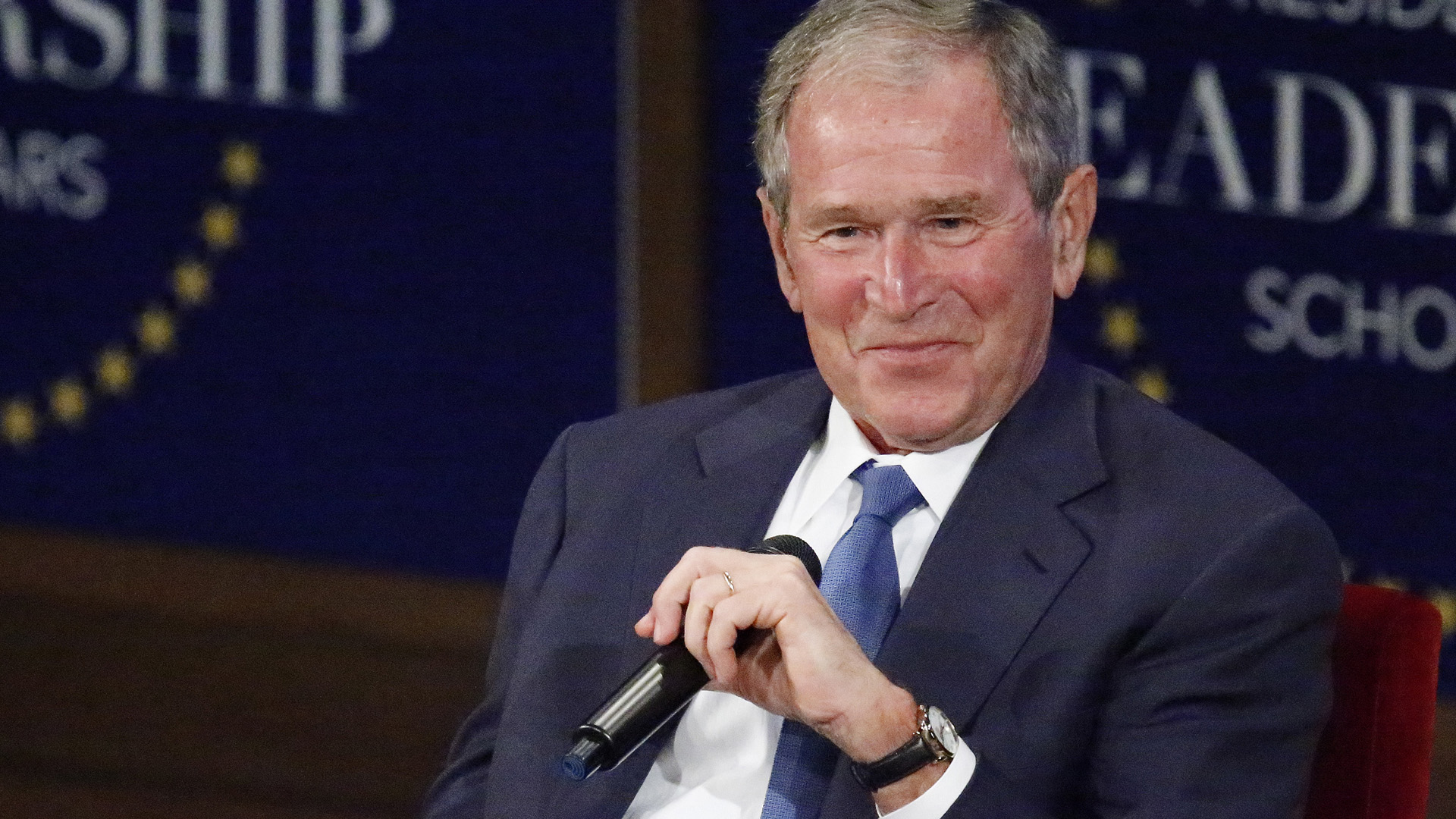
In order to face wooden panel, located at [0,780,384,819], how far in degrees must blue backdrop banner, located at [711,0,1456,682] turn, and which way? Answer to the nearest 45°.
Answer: approximately 90° to its right

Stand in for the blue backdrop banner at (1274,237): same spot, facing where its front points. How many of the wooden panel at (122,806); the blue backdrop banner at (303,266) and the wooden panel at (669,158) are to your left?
0

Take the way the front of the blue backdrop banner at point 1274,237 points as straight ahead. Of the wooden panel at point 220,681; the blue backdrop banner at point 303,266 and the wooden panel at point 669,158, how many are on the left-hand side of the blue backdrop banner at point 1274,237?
0

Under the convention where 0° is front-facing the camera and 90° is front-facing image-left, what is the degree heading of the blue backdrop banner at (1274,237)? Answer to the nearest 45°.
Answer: approximately 0°

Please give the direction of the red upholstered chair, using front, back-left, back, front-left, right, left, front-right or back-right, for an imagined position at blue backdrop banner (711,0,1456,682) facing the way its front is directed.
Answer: front

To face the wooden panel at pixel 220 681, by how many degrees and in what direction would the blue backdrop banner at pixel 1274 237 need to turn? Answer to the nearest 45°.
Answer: approximately 90° to its right

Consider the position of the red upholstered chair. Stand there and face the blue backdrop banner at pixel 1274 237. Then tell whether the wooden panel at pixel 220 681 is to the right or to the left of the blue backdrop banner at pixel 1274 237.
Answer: left

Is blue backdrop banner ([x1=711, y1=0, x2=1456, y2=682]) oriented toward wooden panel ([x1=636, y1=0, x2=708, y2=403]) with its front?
no

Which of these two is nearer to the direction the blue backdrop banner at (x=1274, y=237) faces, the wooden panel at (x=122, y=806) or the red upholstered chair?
the red upholstered chair

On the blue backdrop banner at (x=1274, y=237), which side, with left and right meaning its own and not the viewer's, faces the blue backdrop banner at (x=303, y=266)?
right

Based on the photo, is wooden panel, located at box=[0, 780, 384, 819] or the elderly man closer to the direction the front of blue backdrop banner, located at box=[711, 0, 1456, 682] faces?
the elderly man

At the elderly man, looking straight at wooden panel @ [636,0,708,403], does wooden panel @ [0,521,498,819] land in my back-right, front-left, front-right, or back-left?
front-left

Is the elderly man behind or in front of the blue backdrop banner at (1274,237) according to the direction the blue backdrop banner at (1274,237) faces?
in front

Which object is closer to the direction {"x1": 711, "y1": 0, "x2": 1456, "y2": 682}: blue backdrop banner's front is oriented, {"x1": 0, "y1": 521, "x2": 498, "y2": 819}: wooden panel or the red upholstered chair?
the red upholstered chair
